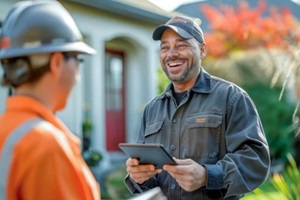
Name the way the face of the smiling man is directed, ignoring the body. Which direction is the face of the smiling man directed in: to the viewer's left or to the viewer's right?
to the viewer's left

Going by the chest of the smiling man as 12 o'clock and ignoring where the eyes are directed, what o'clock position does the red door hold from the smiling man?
The red door is roughly at 4 o'clock from the smiling man.

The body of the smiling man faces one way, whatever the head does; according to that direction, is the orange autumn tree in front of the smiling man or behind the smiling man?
behind

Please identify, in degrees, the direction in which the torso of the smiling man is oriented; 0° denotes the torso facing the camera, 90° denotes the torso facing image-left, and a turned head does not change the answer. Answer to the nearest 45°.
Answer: approximately 45°

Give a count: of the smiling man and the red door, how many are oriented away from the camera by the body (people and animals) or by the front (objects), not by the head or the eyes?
0

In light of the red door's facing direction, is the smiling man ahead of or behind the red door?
ahead

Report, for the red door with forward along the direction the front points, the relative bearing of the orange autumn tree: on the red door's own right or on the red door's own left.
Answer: on the red door's own left

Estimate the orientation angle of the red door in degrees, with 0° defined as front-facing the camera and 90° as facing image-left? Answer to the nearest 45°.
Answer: approximately 315°
